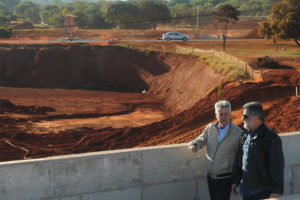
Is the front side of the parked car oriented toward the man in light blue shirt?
no
